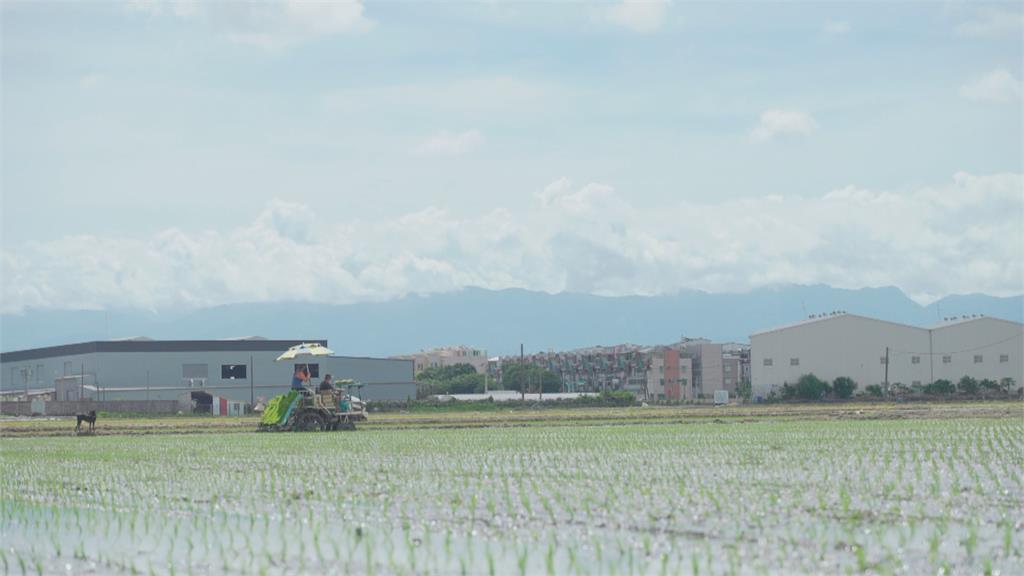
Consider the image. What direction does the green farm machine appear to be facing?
to the viewer's right
